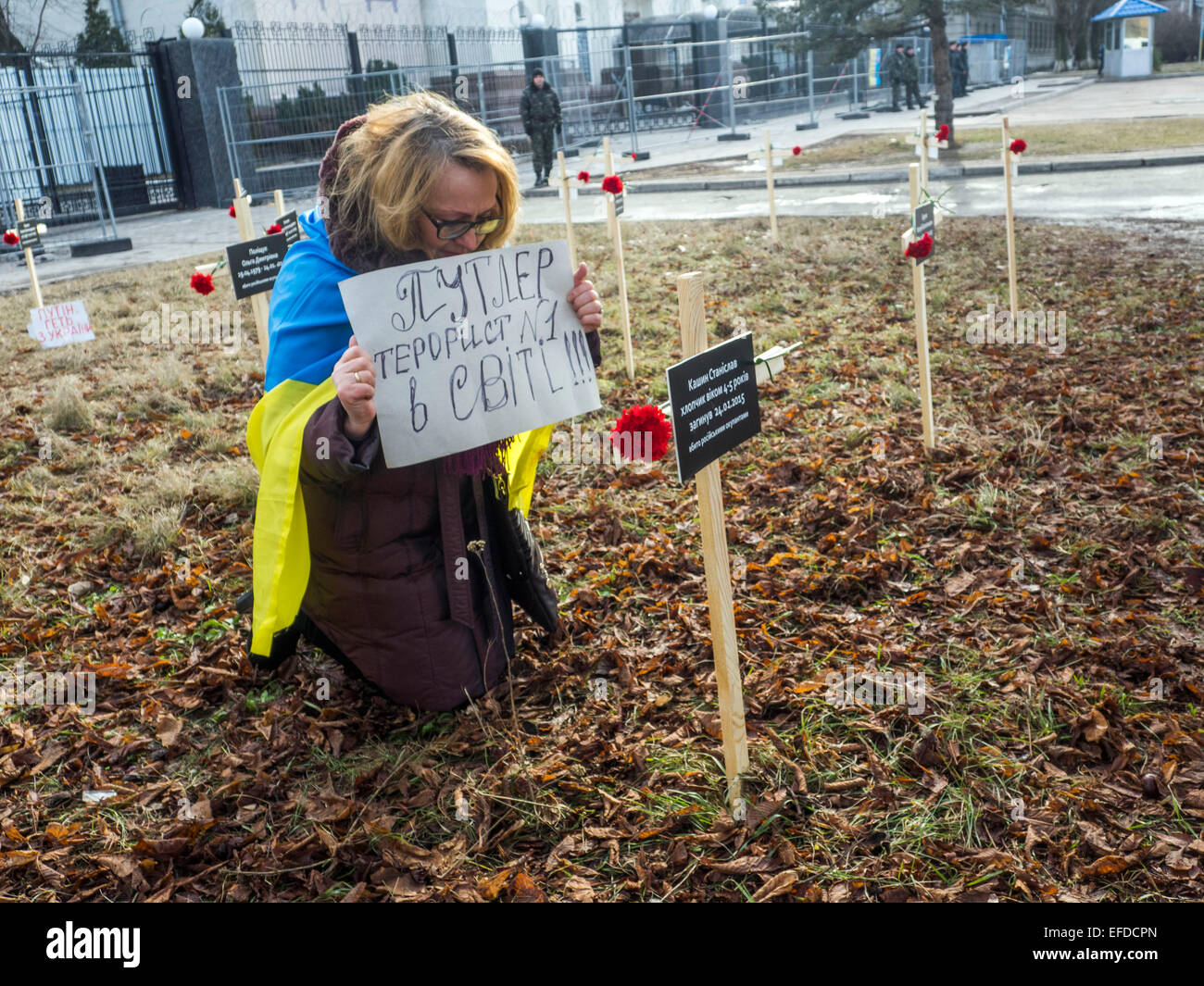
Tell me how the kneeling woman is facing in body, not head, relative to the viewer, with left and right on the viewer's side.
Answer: facing the viewer and to the right of the viewer

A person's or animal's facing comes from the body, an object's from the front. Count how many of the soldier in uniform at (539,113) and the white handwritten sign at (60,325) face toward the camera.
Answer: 2

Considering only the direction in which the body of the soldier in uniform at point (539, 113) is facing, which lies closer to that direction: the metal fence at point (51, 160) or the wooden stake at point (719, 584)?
the wooden stake

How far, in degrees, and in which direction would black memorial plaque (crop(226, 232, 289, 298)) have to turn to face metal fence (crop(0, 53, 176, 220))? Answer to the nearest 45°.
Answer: approximately 180°

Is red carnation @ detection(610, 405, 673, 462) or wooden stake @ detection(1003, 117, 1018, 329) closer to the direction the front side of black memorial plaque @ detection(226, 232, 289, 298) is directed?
the red carnation

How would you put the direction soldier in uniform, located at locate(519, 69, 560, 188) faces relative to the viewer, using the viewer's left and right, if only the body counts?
facing the viewer

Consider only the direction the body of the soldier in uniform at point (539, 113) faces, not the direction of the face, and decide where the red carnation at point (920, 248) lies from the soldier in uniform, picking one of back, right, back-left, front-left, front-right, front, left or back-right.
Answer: front

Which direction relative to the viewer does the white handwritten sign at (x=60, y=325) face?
toward the camera

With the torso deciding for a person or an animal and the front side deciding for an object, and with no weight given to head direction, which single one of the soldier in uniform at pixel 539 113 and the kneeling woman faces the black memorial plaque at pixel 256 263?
the soldier in uniform

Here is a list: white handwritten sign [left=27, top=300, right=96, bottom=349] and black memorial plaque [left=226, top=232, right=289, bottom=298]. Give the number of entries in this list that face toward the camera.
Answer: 2
